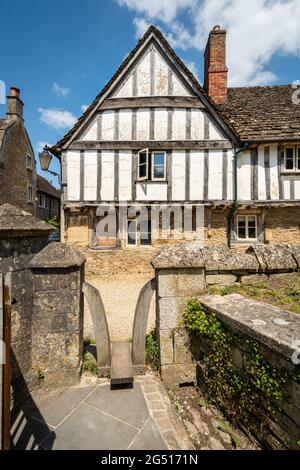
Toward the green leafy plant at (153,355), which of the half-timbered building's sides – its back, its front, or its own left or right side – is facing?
front

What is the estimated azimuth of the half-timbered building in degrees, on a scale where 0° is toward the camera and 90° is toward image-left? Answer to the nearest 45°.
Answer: approximately 0°

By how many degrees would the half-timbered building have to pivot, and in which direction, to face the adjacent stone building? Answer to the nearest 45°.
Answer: approximately 135° to its right

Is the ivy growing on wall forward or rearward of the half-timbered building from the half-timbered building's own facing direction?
forward

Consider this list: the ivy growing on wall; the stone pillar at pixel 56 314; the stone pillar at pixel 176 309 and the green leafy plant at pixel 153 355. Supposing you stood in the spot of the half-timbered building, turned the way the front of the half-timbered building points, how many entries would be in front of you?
4

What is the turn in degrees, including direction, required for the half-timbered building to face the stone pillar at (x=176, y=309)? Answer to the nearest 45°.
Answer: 0° — it already faces it

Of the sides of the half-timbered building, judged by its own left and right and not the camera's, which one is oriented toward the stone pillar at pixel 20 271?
front
